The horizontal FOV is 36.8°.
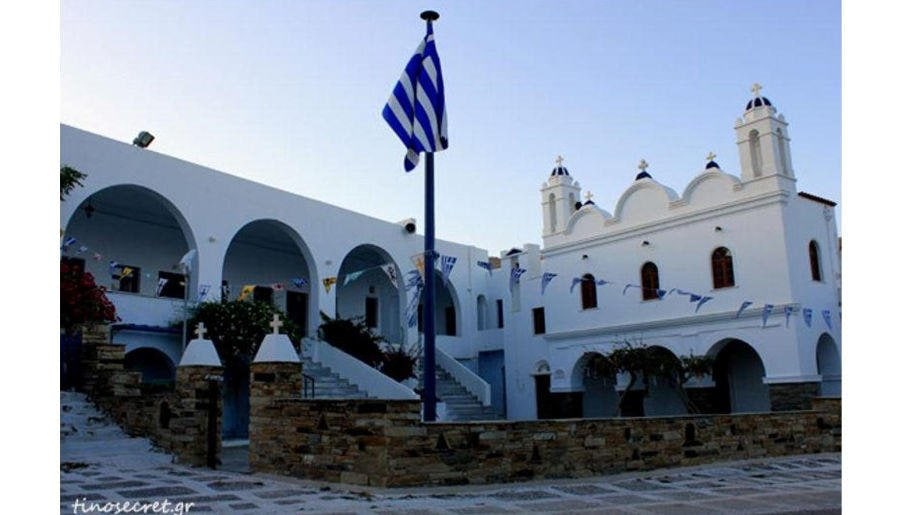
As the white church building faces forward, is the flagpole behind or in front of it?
in front

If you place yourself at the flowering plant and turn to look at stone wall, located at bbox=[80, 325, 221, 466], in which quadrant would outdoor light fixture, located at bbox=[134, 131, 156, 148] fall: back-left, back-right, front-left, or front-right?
back-left

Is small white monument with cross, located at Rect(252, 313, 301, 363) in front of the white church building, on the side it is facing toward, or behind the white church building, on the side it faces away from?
in front

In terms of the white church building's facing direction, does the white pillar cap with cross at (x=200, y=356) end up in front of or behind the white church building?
in front

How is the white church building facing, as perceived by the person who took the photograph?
facing the viewer and to the left of the viewer
